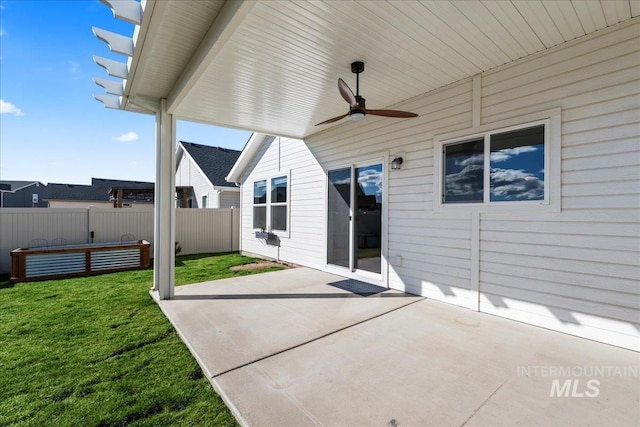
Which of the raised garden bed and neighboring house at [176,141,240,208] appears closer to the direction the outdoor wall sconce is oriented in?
the raised garden bed

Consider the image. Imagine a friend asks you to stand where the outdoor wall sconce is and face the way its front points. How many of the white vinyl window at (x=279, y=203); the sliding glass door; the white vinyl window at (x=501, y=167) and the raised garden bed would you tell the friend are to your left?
1

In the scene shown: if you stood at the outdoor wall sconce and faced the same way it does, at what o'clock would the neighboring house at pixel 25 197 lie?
The neighboring house is roughly at 2 o'clock from the outdoor wall sconce.

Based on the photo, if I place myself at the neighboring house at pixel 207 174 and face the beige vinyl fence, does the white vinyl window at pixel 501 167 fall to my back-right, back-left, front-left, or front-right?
front-left

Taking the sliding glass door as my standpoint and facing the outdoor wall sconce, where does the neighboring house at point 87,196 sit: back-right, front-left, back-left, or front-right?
back-right

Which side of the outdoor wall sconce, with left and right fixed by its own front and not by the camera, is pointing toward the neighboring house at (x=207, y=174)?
right

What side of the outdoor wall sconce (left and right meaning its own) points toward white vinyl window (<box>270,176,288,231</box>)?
right

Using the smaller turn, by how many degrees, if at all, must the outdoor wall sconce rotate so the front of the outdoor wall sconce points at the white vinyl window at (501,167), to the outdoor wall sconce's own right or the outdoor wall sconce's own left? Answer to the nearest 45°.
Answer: approximately 90° to the outdoor wall sconce's own left

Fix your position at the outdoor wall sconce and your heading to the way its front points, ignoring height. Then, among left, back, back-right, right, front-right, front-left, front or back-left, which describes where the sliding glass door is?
right

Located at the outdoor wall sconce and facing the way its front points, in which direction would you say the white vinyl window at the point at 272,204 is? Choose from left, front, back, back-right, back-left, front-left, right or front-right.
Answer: right

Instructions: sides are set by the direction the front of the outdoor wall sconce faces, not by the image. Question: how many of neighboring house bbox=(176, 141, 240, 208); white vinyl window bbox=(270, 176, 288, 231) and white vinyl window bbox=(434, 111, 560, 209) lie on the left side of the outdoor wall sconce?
1

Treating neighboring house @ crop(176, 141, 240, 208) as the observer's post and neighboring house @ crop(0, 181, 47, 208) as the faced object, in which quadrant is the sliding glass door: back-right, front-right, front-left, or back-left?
back-left

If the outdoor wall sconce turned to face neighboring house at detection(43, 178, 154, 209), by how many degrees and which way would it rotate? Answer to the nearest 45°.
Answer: approximately 90° to its right

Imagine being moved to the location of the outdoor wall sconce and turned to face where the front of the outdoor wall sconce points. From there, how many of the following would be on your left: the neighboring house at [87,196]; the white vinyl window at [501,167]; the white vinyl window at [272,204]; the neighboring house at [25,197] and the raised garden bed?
1
